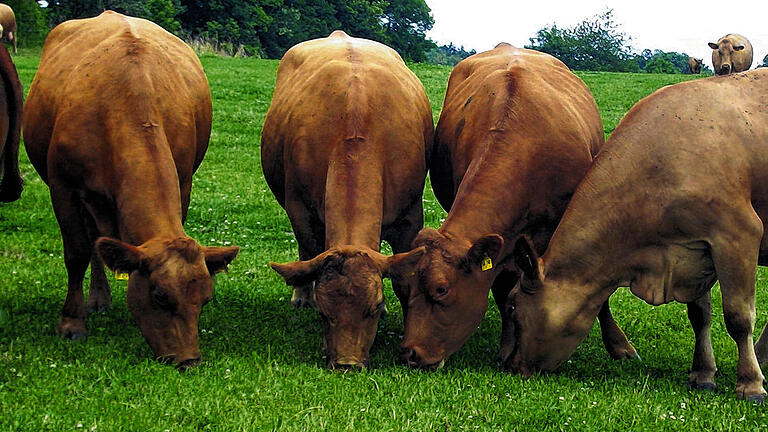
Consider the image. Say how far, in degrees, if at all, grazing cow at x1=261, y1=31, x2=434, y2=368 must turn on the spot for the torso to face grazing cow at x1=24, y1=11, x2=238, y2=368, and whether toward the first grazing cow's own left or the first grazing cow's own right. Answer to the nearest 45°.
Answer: approximately 90° to the first grazing cow's own right

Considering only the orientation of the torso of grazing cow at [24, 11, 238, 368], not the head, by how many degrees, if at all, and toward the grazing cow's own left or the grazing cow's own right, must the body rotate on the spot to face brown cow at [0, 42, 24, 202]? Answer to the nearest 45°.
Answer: approximately 135° to the grazing cow's own right

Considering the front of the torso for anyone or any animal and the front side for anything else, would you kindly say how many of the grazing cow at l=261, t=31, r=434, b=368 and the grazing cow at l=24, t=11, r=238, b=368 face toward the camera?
2

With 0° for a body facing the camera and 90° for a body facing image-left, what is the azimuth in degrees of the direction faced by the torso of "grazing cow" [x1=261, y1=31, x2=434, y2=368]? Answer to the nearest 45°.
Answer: approximately 0°

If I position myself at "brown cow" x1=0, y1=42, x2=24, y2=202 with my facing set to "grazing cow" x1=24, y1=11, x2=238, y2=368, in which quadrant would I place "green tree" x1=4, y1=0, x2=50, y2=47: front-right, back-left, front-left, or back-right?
back-left

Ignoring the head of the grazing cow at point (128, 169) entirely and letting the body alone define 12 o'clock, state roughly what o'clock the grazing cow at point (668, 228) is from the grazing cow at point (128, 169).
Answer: the grazing cow at point (668, 228) is roughly at 10 o'clock from the grazing cow at point (128, 169).

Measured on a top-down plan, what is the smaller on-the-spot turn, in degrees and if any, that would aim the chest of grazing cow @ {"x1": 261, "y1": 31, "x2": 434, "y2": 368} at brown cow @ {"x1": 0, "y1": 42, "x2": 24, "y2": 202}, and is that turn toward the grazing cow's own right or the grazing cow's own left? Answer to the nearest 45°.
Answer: approximately 90° to the grazing cow's own right

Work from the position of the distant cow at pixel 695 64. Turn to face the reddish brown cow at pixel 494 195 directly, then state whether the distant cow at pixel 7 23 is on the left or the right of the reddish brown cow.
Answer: right

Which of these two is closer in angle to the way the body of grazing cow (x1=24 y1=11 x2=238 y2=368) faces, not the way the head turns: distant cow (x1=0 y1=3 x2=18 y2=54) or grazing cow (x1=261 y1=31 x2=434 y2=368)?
the grazing cow
